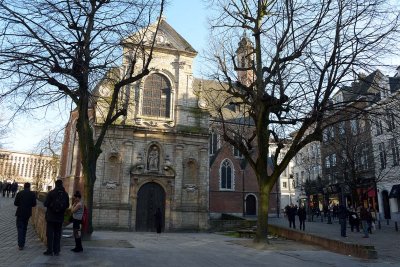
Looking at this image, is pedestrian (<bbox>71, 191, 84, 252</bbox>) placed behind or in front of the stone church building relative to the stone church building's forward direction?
in front

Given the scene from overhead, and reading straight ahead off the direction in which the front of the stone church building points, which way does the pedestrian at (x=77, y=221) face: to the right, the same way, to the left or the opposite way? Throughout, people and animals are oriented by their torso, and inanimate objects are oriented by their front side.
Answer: to the right

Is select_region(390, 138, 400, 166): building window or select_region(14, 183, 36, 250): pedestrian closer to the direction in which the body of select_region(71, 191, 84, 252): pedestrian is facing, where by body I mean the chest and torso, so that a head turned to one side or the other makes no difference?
the pedestrian

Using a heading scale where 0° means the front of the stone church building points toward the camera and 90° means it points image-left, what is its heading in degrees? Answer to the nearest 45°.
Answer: approximately 0°

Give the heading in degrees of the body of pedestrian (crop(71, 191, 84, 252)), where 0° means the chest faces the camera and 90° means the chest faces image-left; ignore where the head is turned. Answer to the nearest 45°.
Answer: approximately 90°

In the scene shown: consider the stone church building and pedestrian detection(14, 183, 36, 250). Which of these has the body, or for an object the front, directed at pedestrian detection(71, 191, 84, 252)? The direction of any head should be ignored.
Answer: the stone church building

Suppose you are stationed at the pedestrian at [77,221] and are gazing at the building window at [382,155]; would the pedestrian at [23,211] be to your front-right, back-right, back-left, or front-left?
back-left

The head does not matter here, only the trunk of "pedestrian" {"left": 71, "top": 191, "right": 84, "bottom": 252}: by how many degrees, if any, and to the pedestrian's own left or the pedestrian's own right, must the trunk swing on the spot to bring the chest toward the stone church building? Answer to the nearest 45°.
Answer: approximately 90° to the pedestrian's own right

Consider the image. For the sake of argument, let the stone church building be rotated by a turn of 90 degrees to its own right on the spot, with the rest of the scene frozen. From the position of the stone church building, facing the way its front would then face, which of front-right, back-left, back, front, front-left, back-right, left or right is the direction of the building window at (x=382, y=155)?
back

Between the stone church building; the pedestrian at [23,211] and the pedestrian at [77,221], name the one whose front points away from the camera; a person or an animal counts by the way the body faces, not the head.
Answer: the pedestrian at [23,211]

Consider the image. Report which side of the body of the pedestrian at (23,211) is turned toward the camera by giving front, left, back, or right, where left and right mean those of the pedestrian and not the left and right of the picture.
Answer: back

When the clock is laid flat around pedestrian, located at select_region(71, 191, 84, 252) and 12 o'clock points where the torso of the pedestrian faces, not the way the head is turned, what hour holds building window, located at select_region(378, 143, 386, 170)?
The building window is roughly at 5 o'clock from the pedestrian.

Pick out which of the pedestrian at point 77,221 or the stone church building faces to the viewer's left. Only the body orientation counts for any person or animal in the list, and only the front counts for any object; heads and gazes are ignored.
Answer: the pedestrian

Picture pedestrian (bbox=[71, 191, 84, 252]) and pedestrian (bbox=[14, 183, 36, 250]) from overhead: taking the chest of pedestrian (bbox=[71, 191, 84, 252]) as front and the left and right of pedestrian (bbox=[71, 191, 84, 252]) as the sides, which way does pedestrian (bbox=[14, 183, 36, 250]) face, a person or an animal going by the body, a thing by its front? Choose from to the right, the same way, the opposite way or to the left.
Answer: to the right

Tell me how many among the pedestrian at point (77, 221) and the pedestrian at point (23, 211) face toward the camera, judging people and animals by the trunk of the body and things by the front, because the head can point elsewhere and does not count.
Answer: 0

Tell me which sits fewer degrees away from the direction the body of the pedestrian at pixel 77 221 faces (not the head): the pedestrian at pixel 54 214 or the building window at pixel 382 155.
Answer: the pedestrian
